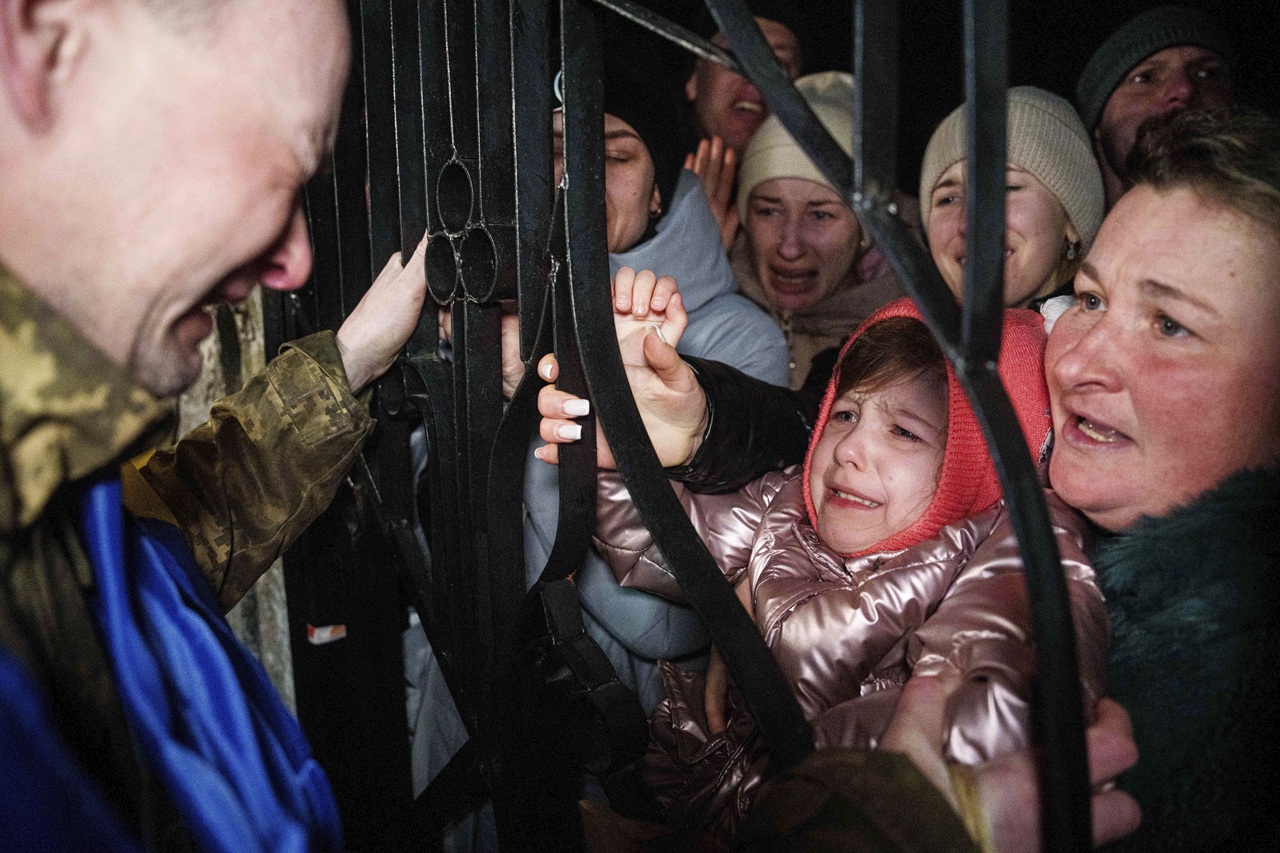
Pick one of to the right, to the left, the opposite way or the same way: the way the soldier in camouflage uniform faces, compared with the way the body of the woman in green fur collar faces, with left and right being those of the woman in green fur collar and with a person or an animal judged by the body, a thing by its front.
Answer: the opposite way

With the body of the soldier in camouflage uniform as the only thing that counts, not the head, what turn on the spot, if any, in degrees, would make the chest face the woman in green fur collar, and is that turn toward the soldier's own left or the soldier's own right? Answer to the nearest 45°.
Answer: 0° — they already face them

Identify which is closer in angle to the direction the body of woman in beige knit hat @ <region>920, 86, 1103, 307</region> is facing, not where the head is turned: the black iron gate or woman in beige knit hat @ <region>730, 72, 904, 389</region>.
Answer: the black iron gate

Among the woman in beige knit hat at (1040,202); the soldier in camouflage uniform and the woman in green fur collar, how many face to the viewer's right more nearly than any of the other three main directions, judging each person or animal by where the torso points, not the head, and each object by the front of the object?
1

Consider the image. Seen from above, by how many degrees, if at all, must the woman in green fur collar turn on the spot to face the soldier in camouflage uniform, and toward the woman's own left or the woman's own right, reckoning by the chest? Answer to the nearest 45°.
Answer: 0° — they already face them

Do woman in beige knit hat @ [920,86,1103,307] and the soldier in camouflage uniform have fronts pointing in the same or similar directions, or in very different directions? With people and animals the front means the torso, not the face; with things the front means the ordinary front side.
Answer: very different directions

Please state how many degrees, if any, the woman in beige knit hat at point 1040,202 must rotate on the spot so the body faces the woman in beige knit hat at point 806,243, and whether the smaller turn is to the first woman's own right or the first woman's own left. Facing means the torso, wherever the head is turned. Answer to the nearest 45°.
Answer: approximately 90° to the first woman's own right

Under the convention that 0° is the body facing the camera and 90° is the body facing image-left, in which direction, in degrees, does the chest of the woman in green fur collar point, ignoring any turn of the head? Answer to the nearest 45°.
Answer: approximately 45°

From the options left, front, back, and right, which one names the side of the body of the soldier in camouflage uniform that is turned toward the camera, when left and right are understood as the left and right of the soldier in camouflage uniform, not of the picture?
right
